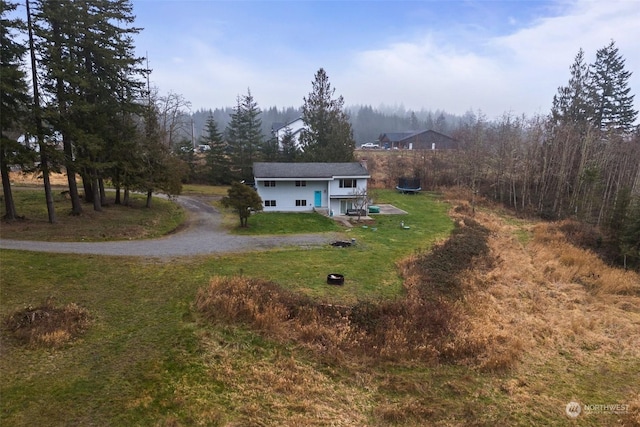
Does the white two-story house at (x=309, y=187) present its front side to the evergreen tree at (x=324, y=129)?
no

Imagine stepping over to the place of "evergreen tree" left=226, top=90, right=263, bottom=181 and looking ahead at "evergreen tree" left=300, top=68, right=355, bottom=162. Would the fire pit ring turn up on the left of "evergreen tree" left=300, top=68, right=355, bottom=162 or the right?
right

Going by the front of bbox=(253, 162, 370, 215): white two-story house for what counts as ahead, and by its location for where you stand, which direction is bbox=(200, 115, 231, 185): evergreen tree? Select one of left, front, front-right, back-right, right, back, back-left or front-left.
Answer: back-right

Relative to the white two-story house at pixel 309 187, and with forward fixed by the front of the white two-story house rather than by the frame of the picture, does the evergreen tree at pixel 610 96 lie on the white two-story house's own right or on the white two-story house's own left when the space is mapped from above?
on the white two-story house's own left

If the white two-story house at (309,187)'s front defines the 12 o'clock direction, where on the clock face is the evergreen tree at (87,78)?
The evergreen tree is roughly at 2 o'clock from the white two-story house.

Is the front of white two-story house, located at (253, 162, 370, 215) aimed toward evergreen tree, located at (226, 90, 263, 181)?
no

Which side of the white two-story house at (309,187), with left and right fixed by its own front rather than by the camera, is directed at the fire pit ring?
front

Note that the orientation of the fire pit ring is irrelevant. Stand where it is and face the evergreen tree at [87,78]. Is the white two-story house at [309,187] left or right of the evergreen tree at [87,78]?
right

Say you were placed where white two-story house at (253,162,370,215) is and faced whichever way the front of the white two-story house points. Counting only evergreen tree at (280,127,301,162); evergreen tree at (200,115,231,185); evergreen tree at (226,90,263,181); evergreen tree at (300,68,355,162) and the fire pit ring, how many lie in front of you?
1

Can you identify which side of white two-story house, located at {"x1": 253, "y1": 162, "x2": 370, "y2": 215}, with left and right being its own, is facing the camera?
front

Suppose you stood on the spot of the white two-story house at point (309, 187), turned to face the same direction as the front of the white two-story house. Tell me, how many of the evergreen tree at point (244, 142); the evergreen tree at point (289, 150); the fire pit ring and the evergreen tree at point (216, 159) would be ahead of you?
1

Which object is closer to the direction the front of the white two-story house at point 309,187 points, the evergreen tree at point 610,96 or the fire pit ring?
the fire pit ring

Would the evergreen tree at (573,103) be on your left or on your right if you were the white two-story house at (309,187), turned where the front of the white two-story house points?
on your left

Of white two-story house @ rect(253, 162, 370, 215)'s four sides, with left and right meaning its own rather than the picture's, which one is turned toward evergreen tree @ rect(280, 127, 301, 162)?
back
